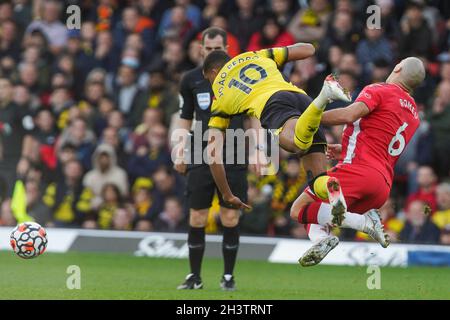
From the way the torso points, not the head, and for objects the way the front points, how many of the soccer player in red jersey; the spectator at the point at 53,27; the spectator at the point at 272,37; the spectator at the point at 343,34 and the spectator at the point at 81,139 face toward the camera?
4

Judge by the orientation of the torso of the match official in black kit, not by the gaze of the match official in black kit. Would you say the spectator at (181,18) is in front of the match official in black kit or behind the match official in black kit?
behind

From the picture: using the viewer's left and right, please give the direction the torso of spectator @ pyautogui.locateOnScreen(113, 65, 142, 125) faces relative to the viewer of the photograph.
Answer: facing the viewer

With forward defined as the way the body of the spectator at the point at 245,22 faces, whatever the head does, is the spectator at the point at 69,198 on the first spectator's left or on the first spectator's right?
on the first spectator's right

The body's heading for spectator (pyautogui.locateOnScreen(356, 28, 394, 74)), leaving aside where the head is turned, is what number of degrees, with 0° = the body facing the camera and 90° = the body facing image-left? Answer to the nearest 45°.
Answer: approximately 0°

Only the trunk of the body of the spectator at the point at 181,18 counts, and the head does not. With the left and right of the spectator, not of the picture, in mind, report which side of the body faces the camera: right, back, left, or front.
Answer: front

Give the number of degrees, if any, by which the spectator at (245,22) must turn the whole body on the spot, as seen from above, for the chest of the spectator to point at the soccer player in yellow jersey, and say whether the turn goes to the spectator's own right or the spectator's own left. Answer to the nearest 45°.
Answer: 0° — they already face them

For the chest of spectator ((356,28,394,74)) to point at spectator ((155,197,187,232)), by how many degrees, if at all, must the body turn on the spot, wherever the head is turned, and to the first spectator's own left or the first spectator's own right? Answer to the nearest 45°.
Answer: approximately 90° to the first spectator's own right

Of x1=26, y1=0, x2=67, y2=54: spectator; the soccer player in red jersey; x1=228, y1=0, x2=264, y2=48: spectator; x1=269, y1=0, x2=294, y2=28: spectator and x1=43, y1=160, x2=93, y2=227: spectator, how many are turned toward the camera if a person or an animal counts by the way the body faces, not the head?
4

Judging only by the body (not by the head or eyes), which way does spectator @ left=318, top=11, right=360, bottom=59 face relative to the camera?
toward the camera

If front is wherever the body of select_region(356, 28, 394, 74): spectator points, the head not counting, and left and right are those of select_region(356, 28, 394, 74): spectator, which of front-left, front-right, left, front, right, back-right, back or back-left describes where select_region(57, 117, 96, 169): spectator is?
right
